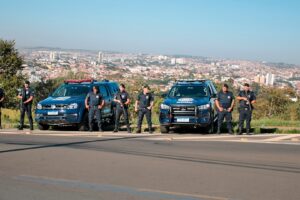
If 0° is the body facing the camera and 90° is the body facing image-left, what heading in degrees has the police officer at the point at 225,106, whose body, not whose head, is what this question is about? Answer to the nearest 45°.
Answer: approximately 0°

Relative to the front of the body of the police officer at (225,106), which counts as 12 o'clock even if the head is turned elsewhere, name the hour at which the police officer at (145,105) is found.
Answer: the police officer at (145,105) is roughly at 3 o'clock from the police officer at (225,106).

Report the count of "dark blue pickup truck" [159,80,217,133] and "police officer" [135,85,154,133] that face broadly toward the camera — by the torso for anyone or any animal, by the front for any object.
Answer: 2

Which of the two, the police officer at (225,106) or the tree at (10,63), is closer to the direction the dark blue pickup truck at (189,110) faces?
the police officer

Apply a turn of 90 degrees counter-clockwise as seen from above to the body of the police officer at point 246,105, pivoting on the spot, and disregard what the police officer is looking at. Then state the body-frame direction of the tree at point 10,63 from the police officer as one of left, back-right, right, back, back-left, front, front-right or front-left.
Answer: back-left

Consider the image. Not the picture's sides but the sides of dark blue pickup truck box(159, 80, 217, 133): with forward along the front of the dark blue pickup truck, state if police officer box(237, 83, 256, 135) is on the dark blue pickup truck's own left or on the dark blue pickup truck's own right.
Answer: on the dark blue pickup truck's own left
